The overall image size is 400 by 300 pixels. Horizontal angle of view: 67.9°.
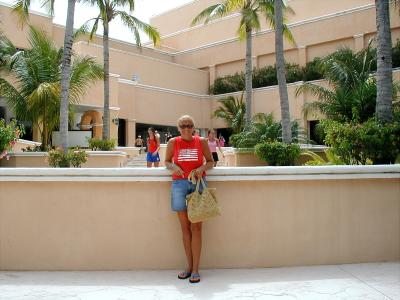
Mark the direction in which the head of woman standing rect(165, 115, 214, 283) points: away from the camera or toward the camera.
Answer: toward the camera

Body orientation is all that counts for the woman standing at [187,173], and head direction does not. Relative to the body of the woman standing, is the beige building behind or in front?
behind

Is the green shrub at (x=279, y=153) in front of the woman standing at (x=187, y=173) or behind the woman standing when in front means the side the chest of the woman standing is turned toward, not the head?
behind

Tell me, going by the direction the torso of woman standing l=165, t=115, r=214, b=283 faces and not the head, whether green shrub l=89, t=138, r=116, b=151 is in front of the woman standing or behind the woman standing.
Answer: behind

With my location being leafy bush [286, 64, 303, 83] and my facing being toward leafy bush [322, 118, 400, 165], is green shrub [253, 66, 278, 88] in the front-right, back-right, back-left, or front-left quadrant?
back-right

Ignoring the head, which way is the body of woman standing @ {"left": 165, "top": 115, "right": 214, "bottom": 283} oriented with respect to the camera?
toward the camera

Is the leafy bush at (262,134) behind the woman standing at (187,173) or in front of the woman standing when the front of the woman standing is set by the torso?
behind

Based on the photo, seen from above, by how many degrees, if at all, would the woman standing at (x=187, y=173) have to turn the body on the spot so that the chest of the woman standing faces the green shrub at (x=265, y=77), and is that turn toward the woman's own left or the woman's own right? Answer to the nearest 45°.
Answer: approximately 180°

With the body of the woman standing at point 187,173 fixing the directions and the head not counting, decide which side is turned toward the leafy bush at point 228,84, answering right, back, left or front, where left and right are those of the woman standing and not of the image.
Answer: back
